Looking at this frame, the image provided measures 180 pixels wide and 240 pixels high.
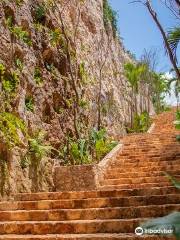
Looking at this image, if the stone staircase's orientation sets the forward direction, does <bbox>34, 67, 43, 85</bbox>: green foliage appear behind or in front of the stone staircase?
behind

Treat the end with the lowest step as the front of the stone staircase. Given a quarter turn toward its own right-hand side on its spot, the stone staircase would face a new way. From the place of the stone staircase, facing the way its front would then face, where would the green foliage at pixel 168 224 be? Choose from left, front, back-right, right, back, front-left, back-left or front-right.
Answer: left

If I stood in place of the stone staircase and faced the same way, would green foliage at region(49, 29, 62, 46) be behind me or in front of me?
behind

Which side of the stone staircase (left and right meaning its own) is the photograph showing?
front

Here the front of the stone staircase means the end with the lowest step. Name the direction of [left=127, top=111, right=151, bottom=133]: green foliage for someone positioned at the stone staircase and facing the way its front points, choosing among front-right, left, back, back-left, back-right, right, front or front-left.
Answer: back

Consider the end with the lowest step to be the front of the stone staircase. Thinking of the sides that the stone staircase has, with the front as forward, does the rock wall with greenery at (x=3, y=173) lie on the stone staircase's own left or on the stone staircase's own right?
on the stone staircase's own right

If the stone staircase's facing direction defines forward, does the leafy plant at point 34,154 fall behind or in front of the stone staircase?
behind
